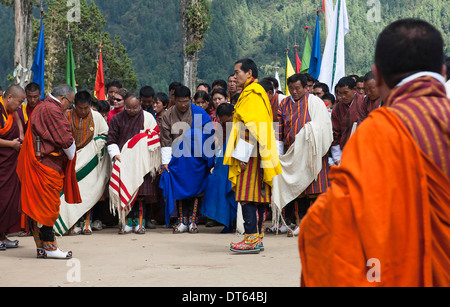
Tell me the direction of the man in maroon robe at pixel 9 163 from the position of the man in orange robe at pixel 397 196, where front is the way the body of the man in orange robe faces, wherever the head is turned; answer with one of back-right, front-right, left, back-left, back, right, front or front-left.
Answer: front-left

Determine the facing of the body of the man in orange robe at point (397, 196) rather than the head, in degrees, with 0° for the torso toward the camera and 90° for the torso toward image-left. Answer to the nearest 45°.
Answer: approximately 180°

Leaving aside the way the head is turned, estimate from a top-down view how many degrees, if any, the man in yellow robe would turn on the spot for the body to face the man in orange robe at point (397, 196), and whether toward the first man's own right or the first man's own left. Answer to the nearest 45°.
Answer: approximately 90° to the first man's own left

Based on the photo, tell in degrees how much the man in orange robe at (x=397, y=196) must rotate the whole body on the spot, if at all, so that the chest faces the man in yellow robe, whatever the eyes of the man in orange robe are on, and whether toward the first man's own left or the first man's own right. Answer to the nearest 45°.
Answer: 0° — they already face them

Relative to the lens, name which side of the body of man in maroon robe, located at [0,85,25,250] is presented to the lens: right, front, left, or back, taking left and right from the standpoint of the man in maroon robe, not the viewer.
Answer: right

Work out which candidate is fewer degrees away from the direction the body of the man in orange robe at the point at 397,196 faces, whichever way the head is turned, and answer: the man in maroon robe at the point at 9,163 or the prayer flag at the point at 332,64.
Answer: the prayer flag

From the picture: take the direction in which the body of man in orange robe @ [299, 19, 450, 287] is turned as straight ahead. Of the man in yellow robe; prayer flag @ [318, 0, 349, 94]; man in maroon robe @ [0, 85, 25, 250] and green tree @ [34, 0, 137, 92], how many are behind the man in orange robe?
0

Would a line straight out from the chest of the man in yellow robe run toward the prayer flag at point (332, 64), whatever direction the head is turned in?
no

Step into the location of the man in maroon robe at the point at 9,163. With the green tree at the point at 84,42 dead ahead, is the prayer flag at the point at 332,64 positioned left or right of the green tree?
right

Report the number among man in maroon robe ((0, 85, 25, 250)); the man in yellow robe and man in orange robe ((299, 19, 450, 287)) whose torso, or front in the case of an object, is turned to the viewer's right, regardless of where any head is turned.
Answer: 1

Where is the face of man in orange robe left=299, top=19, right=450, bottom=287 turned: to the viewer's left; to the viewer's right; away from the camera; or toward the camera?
away from the camera

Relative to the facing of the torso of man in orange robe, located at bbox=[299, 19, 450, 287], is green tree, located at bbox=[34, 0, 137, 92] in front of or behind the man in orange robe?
in front

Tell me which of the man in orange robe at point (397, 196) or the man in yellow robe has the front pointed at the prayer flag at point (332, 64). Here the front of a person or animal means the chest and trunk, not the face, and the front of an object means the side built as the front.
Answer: the man in orange robe
